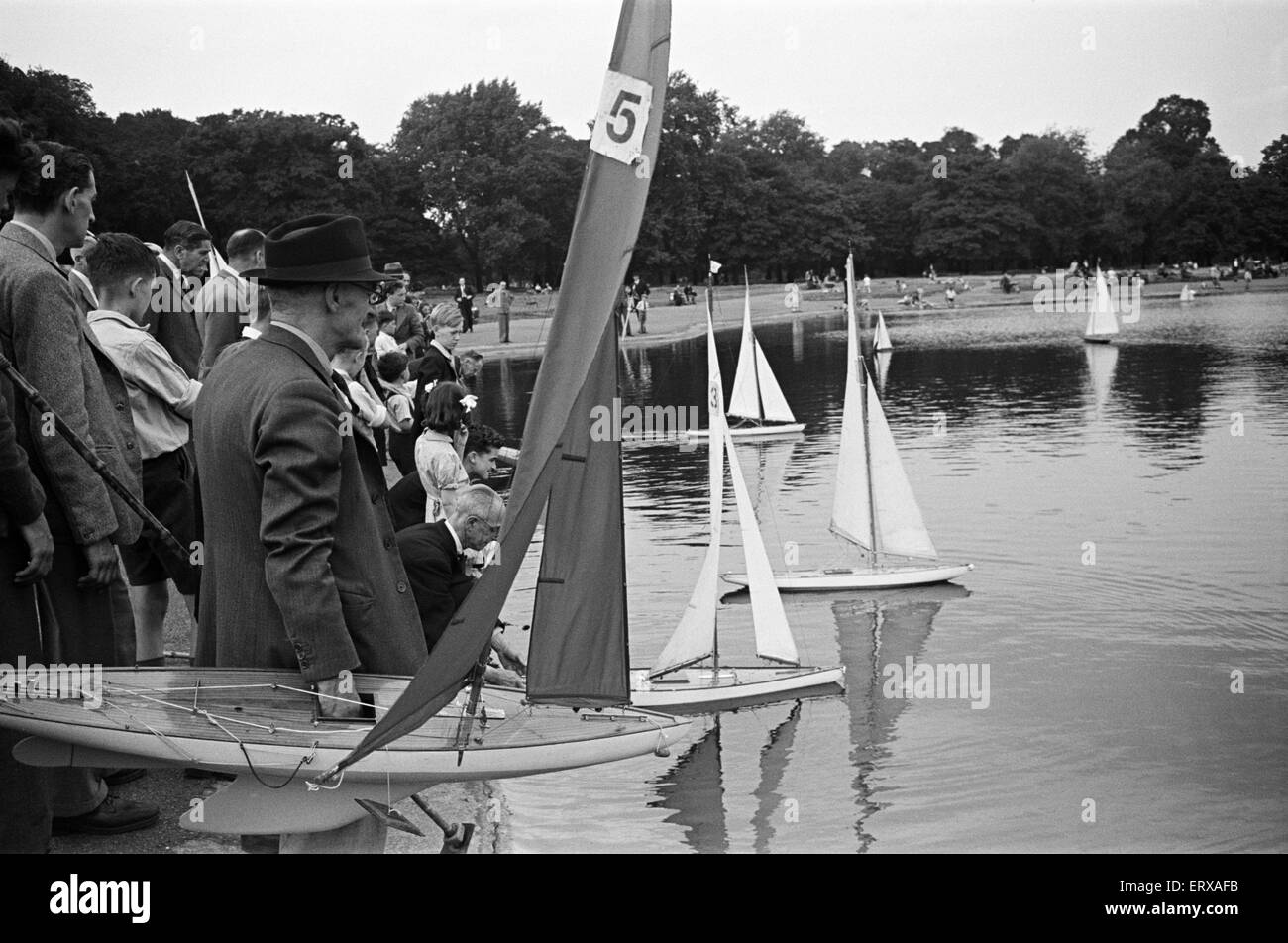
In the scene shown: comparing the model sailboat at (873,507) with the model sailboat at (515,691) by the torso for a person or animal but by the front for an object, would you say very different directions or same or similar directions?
same or similar directions

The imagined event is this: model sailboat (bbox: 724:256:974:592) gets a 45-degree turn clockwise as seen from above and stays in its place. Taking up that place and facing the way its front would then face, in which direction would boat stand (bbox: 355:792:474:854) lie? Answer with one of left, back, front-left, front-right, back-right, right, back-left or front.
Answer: front-right

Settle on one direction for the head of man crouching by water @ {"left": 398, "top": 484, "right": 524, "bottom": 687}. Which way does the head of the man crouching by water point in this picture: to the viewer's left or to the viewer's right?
to the viewer's right

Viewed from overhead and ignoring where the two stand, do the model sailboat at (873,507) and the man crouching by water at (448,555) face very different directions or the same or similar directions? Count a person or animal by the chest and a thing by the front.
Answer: same or similar directions

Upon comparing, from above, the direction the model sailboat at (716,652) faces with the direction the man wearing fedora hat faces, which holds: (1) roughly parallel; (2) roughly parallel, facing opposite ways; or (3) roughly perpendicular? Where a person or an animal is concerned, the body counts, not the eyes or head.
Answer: roughly parallel

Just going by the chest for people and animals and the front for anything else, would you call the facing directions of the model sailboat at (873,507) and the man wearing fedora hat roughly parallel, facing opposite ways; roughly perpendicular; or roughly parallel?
roughly parallel

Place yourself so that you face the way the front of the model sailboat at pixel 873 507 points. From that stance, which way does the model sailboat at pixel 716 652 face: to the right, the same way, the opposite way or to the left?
the same way

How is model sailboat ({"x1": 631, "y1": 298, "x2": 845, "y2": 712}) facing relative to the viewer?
to the viewer's right

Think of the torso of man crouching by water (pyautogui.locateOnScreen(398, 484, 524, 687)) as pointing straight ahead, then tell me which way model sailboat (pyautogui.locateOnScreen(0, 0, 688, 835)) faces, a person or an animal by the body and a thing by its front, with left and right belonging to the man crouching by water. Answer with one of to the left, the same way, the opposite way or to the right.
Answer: the same way

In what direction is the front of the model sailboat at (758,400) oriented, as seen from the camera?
facing to the right of the viewer

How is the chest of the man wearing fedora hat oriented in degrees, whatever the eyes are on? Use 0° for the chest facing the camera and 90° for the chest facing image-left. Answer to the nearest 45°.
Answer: approximately 270°

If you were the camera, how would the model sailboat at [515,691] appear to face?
facing to the right of the viewer

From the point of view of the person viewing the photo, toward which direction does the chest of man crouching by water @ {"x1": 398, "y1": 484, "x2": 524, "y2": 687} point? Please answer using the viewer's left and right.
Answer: facing to the right of the viewer
